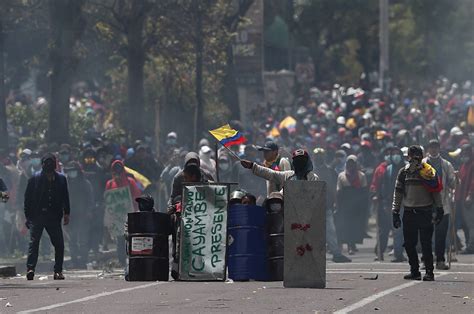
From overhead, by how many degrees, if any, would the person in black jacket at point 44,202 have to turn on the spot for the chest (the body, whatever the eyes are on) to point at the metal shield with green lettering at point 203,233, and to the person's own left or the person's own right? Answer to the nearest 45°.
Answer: approximately 45° to the person's own left

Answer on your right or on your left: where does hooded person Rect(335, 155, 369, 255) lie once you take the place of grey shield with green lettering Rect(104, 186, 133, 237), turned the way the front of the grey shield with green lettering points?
on your left

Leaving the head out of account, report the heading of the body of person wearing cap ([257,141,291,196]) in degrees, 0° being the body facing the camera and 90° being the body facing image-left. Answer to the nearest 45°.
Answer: approximately 45°

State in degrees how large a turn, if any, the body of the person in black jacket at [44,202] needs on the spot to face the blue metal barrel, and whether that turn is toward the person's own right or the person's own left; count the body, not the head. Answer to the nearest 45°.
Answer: approximately 45° to the person's own left

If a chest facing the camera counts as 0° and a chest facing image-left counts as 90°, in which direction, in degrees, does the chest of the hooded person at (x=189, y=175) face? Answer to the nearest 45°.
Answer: approximately 0°
